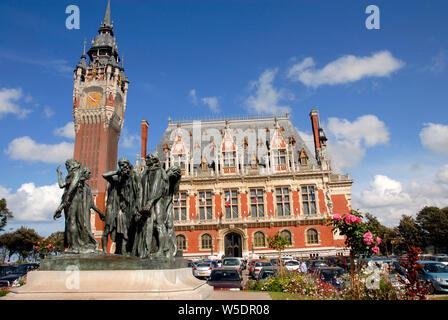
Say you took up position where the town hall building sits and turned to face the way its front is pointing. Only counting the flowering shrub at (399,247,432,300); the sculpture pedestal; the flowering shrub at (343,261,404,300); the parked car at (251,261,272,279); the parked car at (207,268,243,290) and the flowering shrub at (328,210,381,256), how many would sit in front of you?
6

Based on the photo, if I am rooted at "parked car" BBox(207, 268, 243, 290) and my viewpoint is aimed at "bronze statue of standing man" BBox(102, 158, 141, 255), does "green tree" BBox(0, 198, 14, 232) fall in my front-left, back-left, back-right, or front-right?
back-right

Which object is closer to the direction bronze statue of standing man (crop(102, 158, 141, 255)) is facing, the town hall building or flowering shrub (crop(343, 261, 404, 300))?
the flowering shrub

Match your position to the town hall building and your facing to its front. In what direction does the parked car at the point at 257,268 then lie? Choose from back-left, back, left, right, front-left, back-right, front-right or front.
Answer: front

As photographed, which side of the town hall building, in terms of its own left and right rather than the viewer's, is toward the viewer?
front

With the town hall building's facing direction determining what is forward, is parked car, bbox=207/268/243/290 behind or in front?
in front

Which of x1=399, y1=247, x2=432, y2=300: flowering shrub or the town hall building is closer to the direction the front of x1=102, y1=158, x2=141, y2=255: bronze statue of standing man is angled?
the flowering shrub

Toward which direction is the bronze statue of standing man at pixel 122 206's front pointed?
toward the camera

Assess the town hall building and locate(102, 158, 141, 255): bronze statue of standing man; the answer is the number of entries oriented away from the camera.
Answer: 0

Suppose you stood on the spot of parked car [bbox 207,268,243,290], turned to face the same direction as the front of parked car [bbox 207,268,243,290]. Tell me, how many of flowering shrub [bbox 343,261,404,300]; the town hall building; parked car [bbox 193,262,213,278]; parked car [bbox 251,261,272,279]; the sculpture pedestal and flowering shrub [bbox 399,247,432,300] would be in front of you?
3
